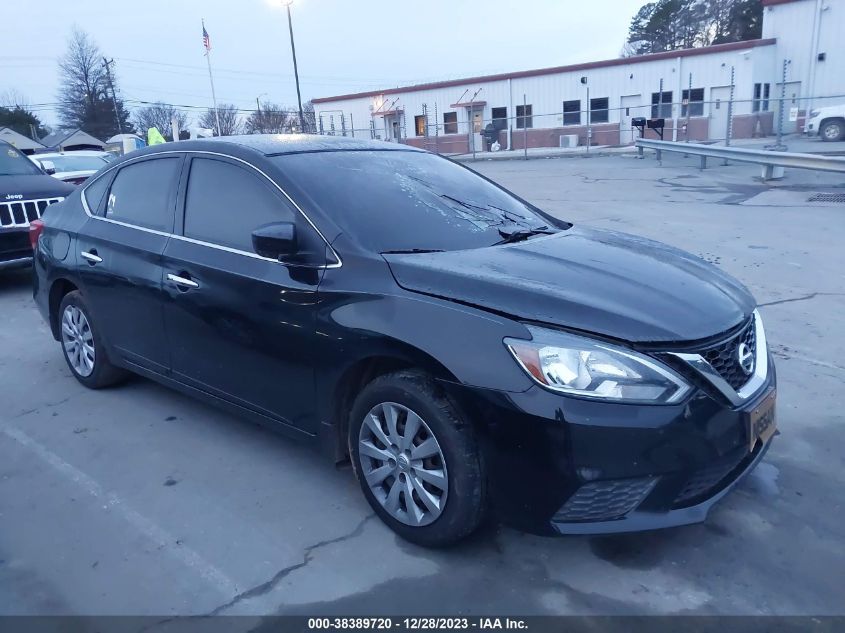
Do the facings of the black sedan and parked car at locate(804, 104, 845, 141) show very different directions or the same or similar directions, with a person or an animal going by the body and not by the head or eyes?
very different directions

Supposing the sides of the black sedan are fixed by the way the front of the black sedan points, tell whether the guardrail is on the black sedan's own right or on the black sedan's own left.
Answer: on the black sedan's own left

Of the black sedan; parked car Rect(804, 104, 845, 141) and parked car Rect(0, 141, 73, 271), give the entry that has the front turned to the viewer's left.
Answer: parked car Rect(804, 104, 845, 141)

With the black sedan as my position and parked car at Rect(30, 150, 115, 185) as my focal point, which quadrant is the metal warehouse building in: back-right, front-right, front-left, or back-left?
front-right

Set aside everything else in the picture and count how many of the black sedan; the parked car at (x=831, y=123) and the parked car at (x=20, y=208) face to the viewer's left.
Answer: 1

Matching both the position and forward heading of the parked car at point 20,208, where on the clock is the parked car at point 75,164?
the parked car at point 75,164 is roughly at 8 o'clock from the parked car at point 20,208.

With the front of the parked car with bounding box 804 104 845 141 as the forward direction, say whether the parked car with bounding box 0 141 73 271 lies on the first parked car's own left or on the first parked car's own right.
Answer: on the first parked car's own left

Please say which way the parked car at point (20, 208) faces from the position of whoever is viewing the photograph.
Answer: facing the viewer and to the right of the viewer

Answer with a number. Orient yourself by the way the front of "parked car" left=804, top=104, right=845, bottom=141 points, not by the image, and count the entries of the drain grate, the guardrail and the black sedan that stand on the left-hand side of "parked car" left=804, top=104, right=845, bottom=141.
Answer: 3

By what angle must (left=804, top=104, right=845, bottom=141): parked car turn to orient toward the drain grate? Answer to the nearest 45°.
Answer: approximately 90° to its left

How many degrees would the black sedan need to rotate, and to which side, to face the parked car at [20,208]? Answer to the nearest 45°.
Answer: approximately 180°

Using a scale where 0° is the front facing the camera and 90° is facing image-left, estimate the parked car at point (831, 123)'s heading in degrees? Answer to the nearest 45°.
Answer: approximately 90°

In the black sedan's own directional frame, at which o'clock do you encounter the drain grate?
The drain grate is roughly at 9 o'clock from the black sedan.

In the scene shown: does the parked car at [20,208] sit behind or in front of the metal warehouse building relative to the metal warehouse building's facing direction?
in front

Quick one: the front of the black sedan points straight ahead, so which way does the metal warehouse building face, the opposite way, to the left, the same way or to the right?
to the right

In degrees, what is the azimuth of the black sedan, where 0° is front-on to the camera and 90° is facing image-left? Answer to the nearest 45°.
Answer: approximately 315°
